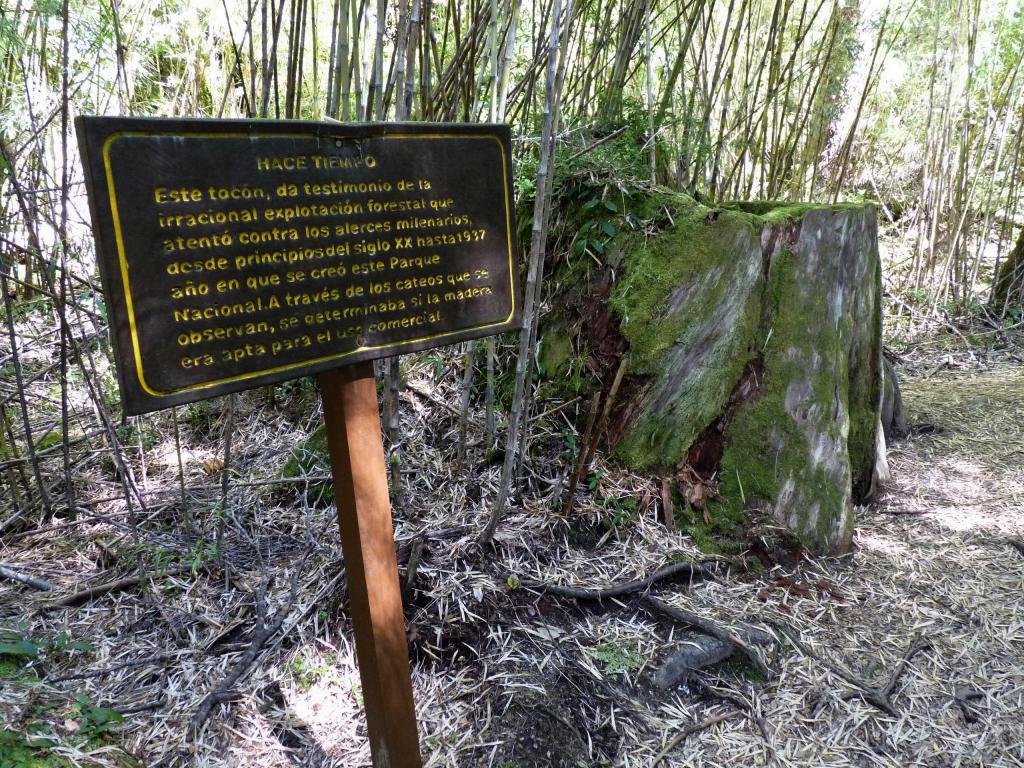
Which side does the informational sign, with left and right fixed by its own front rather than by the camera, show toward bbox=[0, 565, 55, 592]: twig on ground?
back

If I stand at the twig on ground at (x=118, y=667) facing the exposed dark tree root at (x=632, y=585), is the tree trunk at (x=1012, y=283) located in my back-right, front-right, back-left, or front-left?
front-left

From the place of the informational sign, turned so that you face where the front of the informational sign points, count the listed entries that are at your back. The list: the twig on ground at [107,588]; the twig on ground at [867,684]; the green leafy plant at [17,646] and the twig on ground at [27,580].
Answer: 3

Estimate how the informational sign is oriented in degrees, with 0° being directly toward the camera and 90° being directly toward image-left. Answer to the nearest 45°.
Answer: approximately 315°

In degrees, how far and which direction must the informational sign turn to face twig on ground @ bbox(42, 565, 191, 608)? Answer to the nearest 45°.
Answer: approximately 180°

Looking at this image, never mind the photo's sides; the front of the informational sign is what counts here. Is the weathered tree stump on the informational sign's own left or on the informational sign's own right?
on the informational sign's own left

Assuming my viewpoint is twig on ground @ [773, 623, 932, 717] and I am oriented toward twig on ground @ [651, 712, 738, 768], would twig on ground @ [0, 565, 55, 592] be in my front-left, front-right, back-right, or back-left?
front-right

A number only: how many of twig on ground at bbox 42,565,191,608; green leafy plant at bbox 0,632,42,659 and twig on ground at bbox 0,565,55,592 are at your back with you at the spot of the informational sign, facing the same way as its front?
3

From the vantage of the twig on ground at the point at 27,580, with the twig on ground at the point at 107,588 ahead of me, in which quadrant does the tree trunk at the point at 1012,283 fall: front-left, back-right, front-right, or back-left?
front-left

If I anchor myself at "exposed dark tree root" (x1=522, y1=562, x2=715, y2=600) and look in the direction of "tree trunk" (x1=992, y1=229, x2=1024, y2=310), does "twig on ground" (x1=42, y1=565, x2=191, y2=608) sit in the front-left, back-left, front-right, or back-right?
back-left
